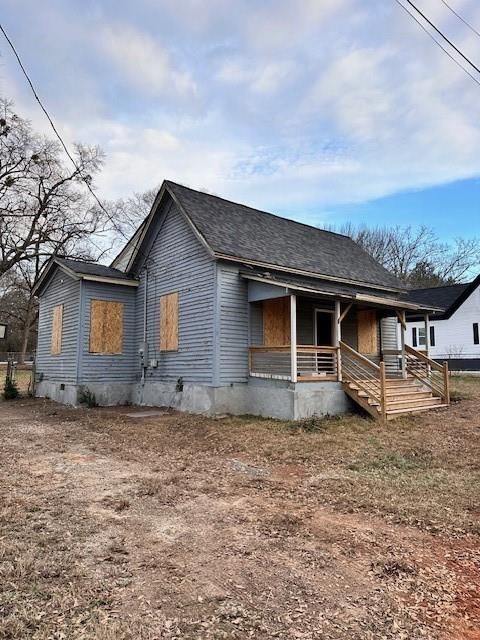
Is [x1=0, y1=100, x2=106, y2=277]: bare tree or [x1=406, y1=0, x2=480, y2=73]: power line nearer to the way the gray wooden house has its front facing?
the power line

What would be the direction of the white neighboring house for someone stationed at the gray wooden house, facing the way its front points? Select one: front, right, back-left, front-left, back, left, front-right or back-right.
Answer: left

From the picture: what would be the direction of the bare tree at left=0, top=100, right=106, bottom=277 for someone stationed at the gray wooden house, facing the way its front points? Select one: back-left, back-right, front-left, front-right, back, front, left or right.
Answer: back

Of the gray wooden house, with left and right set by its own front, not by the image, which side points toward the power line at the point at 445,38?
front

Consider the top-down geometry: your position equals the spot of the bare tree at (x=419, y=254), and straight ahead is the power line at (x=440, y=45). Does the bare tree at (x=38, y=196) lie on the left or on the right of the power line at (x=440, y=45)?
right

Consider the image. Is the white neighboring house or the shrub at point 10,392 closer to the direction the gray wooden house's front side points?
the white neighboring house

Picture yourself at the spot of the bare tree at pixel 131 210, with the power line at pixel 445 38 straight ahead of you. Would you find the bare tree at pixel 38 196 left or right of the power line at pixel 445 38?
right

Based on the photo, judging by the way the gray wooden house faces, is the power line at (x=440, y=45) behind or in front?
in front

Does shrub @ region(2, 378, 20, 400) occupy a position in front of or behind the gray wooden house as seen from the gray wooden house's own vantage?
behind

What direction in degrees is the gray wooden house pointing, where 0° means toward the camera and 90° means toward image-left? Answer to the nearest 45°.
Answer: approximately 315°

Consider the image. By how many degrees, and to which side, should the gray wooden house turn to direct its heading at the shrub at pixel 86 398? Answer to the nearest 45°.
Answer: approximately 135° to its right
